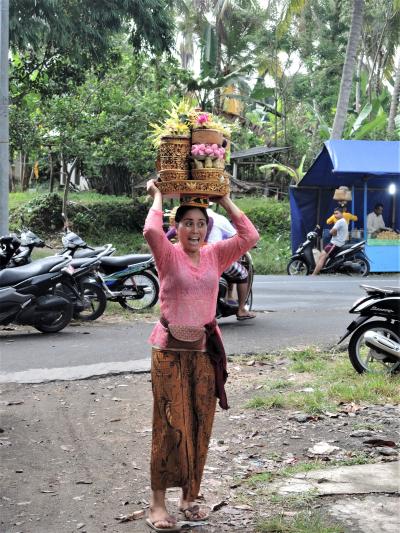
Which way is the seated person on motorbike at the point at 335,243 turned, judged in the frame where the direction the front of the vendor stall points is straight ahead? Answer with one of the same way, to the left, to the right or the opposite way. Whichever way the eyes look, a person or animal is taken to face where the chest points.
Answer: to the right

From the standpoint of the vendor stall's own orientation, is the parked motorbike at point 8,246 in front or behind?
in front

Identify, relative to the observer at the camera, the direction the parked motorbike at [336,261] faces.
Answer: facing to the left of the viewer

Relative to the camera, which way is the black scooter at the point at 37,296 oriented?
to the viewer's left

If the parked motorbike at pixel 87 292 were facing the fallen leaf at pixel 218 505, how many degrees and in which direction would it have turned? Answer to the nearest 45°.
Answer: approximately 135° to its left

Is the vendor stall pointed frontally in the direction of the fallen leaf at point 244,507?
yes

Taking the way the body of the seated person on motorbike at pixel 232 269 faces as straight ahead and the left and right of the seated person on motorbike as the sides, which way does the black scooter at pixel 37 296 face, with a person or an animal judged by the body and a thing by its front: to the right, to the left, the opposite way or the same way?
the opposite way

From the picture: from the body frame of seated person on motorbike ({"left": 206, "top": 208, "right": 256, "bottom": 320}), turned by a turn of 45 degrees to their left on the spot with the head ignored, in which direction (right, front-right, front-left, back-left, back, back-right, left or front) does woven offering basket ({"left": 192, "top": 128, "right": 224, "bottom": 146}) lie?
back-right

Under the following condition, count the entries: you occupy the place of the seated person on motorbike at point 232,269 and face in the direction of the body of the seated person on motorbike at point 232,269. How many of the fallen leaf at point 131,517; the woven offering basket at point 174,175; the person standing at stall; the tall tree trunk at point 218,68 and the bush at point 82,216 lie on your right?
2

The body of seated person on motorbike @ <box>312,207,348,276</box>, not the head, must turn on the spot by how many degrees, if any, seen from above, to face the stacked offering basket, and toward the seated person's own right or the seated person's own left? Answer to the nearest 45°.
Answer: approximately 90° to the seated person's own left

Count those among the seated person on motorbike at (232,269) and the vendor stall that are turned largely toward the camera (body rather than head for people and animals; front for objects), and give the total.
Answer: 1

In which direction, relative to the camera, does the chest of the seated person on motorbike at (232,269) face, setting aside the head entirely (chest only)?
to the viewer's right

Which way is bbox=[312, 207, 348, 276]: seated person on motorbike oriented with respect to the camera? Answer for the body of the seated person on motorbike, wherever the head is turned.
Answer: to the viewer's left

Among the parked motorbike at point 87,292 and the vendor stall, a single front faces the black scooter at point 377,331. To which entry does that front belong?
the vendor stall

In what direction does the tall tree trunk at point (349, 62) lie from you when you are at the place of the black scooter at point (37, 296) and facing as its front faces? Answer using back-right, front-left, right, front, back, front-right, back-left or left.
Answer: back-right

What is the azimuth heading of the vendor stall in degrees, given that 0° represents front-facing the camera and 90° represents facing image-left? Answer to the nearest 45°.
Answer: approximately 0°

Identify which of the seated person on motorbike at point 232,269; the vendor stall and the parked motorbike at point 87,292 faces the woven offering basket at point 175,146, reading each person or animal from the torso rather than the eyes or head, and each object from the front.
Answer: the vendor stall
